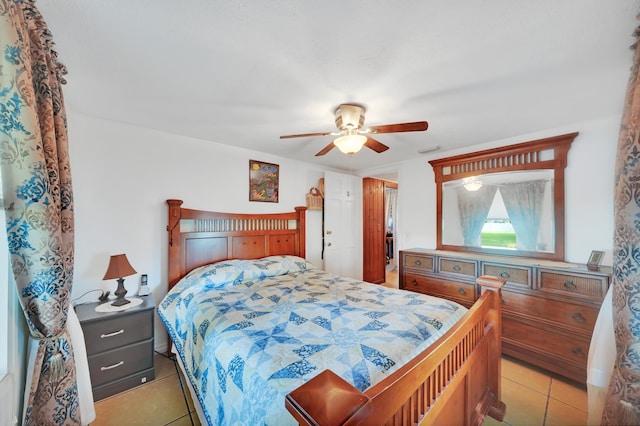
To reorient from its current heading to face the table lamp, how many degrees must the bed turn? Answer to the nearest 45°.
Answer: approximately 135° to its right

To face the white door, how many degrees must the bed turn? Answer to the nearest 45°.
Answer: approximately 135° to its left

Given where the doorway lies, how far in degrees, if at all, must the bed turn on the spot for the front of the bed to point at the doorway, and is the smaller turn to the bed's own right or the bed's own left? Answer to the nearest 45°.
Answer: approximately 135° to the bed's own left

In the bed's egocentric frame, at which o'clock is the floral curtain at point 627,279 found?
The floral curtain is roughly at 11 o'clock from the bed.

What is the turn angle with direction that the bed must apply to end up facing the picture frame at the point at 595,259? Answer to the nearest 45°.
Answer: approximately 45° to its left

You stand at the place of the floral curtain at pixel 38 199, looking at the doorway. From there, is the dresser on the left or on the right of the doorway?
right

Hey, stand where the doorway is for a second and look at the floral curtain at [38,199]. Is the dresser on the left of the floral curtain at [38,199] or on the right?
left

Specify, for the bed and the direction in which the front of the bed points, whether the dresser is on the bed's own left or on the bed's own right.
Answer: on the bed's own left

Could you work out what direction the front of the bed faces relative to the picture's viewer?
facing the viewer and to the right of the viewer

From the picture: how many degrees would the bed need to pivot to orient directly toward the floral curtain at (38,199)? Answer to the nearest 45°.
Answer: approximately 135° to its right

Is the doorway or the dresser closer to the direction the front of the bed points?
the dresser

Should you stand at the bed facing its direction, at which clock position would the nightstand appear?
The nightstand is roughly at 5 o'clock from the bed.

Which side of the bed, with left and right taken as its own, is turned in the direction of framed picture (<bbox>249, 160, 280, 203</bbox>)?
back
